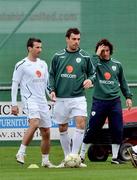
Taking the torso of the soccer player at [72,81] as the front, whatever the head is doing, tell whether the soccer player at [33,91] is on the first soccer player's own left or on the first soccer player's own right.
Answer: on the first soccer player's own right

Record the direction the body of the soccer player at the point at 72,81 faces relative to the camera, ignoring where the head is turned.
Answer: toward the camera

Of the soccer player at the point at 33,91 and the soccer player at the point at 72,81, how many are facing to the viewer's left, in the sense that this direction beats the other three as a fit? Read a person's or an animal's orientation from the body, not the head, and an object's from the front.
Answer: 0

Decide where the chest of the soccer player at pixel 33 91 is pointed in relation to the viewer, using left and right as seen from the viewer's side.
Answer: facing the viewer and to the right of the viewer
